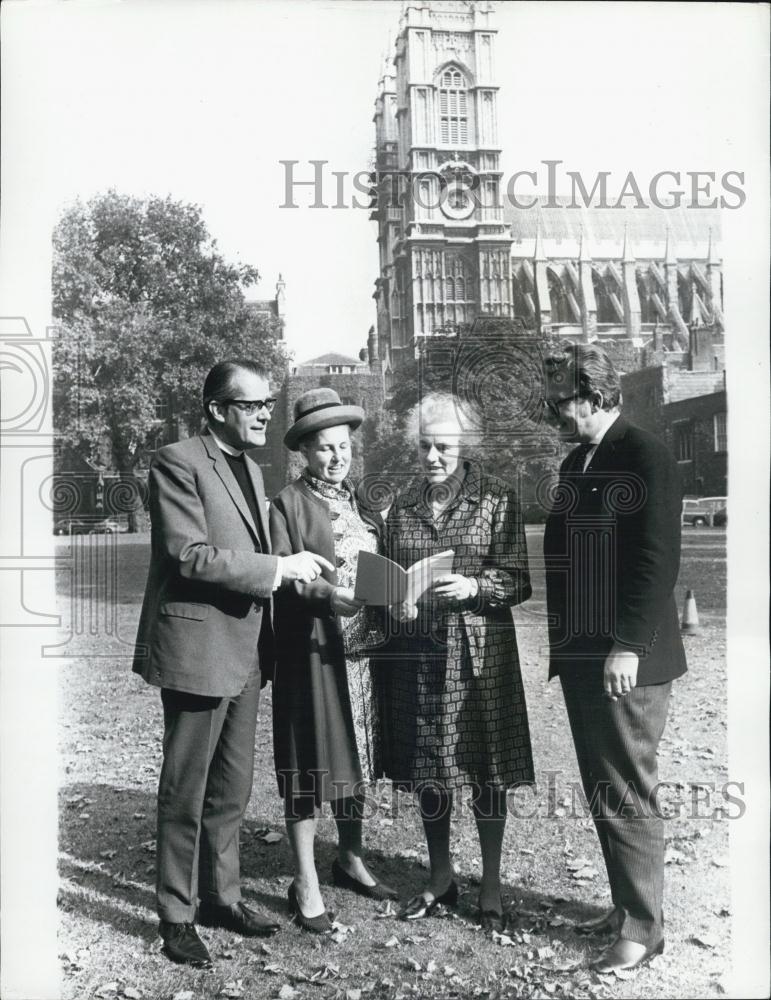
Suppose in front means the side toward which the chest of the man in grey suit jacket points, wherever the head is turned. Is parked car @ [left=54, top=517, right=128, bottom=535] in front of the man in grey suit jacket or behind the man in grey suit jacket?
behind

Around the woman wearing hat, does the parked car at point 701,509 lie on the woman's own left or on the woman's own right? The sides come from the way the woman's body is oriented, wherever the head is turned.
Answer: on the woman's own left

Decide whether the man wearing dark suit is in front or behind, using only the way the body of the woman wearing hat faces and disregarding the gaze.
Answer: in front

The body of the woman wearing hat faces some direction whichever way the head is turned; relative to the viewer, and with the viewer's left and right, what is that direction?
facing the viewer and to the right of the viewer

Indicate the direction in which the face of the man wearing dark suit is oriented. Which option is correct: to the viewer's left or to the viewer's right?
to the viewer's left

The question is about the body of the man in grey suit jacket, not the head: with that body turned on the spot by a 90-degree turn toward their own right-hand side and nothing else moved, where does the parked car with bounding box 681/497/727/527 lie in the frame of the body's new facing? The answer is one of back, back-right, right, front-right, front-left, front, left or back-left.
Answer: back-left

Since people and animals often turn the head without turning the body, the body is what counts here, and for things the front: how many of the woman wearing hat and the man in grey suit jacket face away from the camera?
0

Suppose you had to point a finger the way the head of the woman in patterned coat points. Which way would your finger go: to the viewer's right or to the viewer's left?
to the viewer's left
